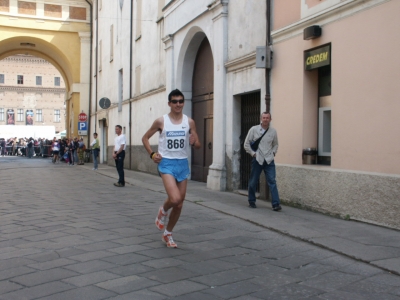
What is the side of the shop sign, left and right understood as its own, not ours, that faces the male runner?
front

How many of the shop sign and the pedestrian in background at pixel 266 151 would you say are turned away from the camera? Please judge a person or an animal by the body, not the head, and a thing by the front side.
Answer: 0

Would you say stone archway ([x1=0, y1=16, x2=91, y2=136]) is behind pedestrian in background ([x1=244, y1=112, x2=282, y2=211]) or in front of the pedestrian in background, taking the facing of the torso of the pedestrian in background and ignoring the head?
behind

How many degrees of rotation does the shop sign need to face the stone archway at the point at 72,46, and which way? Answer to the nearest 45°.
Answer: approximately 90° to its right

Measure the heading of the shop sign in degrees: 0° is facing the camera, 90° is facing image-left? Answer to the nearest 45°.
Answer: approximately 45°
